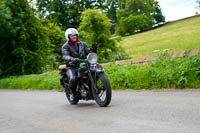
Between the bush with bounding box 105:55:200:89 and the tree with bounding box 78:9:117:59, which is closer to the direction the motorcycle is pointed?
the bush

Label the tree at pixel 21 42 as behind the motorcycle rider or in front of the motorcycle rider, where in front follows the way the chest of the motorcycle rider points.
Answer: behind

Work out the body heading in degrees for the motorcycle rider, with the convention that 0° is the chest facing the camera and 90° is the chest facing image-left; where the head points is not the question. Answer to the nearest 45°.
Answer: approximately 315°

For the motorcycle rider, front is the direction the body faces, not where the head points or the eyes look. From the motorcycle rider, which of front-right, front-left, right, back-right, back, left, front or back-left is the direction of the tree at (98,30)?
back-left

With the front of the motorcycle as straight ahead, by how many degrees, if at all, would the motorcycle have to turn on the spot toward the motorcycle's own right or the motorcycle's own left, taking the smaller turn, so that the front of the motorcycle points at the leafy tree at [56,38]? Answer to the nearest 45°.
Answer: approximately 135° to the motorcycle's own left

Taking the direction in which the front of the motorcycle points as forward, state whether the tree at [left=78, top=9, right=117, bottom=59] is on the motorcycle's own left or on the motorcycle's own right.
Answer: on the motorcycle's own left

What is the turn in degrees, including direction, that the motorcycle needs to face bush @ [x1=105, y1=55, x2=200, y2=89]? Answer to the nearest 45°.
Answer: approximately 90° to its left
